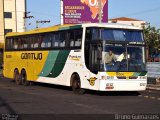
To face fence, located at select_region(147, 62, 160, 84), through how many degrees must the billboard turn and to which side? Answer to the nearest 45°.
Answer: approximately 45° to its left

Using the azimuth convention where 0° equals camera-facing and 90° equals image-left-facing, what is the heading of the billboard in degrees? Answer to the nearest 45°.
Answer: approximately 0°

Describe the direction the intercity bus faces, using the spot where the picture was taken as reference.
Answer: facing the viewer and to the right of the viewer

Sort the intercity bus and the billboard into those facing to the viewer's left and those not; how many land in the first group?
0

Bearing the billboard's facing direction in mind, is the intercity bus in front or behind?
in front

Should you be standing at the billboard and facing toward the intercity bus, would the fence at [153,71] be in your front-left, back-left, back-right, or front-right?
front-left

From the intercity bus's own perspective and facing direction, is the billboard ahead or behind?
behind

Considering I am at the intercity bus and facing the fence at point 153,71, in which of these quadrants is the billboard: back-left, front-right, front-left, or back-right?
front-left
